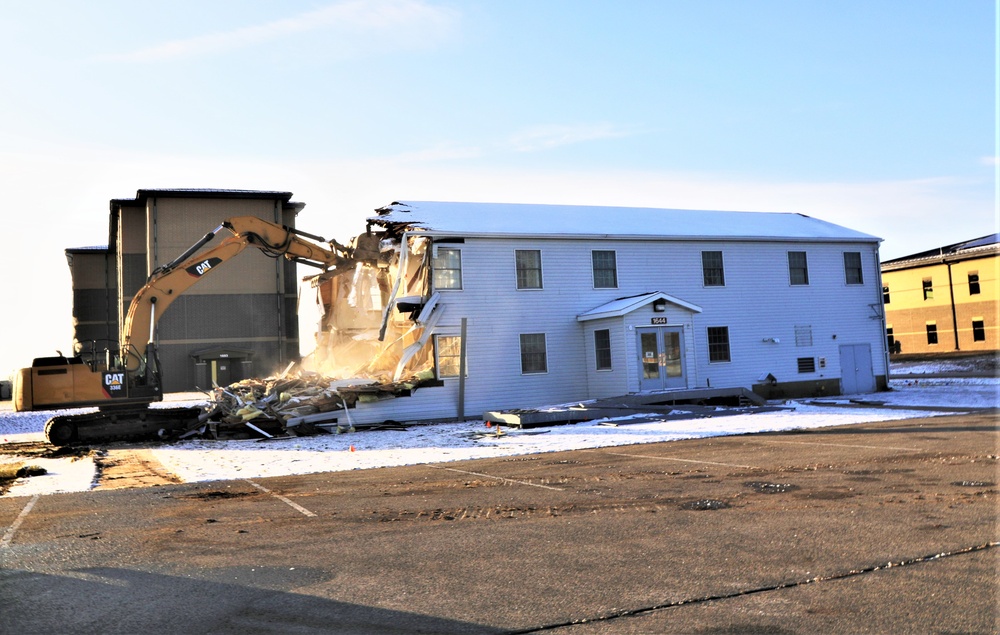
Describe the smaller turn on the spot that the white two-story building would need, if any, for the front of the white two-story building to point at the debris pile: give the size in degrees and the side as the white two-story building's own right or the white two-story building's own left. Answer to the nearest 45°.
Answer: approximately 45° to the white two-story building's own right

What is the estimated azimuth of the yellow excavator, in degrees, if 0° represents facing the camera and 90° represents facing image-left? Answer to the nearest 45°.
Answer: approximately 270°

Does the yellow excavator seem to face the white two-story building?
yes

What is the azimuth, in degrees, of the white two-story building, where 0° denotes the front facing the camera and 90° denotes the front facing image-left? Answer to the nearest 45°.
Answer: approximately 0°

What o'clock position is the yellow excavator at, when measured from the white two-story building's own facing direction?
The yellow excavator is roughly at 2 o'clock from the white two-story building.

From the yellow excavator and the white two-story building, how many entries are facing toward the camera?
1

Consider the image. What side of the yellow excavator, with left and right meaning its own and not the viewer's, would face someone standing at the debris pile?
front
